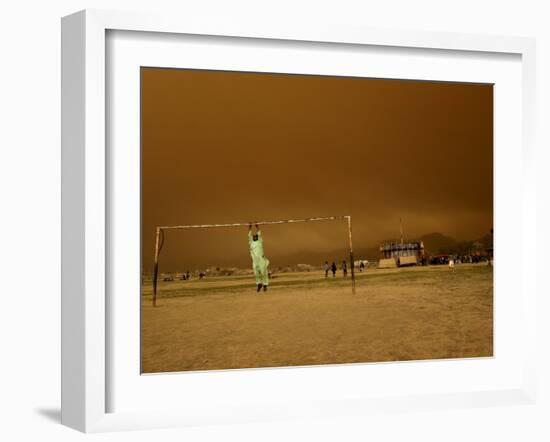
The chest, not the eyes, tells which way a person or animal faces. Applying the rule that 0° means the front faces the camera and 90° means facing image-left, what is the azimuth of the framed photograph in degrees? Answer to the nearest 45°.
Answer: approximately 315°
